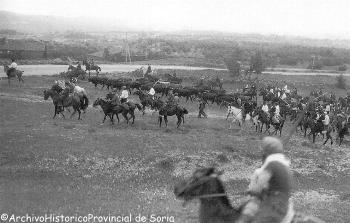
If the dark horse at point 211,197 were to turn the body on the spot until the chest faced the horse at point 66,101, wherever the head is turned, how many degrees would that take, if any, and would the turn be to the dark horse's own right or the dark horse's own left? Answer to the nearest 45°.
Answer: approximately 45° to the dark horse's own right

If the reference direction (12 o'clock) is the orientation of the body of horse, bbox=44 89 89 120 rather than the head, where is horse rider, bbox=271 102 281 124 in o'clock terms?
The horse rider is roughly at 6 o'clock from the horse.

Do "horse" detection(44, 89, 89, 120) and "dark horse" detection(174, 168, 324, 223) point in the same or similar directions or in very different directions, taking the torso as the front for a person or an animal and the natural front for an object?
same or similar directions

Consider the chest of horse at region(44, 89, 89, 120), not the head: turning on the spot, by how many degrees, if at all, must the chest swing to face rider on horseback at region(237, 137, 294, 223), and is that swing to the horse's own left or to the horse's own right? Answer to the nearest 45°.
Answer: approximately 90° to the horse's own left

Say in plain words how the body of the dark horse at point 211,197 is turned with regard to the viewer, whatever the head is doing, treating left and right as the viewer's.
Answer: facing to the left of the viewer

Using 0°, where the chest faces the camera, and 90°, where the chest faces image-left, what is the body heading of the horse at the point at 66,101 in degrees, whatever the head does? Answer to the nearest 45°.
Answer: approximately 90°

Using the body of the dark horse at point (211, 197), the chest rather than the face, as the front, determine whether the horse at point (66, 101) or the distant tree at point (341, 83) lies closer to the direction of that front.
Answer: the horse

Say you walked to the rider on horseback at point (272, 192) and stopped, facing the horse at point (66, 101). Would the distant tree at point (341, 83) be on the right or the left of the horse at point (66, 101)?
right

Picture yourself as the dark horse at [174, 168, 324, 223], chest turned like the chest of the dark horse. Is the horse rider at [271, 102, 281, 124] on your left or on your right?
on your right

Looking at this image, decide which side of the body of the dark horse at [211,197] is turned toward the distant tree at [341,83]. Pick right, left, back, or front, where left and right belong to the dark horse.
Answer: right
